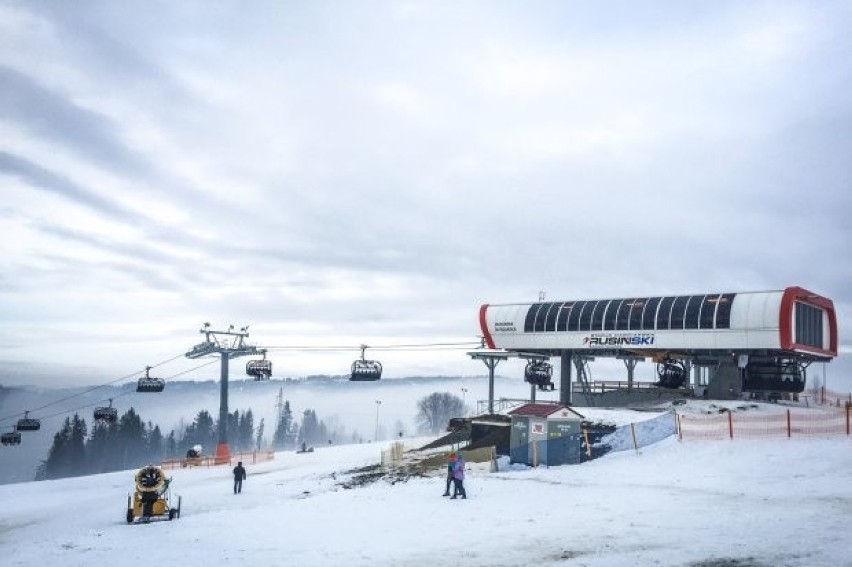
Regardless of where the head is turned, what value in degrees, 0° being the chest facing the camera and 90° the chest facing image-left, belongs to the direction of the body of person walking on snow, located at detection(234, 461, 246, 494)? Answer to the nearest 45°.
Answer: approximately 180°

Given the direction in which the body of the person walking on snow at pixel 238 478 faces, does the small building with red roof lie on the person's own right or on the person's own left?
on the person's own right

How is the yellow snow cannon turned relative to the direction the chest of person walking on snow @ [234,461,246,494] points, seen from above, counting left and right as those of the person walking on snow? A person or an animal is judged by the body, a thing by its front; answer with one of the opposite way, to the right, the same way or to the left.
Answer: the opposite way

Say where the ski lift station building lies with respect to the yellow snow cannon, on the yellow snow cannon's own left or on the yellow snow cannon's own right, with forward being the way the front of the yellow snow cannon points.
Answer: on the yellow snow cannon's own left

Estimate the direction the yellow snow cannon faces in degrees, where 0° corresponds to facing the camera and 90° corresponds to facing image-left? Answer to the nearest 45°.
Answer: approximately 0°

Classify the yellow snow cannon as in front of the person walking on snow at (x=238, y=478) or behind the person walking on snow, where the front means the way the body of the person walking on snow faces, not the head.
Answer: behind

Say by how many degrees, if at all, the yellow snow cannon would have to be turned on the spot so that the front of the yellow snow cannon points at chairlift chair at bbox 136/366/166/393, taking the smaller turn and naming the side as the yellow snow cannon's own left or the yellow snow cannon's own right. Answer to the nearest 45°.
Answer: approximately 180°

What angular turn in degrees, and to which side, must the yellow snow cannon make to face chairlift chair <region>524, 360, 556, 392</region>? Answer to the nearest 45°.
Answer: approximately 135° to its left

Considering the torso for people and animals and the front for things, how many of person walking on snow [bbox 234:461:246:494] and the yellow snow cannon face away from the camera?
1

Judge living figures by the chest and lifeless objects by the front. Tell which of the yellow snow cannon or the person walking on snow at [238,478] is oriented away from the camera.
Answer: the person walking on snow

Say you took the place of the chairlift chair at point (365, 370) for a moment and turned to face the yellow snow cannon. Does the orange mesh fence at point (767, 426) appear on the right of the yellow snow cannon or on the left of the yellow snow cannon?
left
